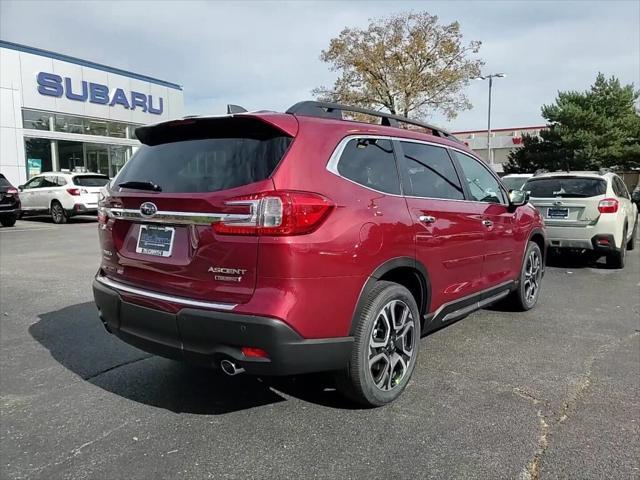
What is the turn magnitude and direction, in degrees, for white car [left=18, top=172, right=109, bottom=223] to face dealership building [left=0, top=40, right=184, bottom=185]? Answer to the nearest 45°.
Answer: approximately 45° to its right

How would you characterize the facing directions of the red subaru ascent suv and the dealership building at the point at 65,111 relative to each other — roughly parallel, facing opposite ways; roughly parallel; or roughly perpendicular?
roughly perpendicular

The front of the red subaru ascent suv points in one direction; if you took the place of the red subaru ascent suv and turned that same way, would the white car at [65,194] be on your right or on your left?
on your left

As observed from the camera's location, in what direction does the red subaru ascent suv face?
facing away from the viewer and to the right of the viewer

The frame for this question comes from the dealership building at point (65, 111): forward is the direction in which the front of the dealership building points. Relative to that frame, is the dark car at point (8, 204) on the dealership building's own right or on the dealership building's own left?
on the dealership building's own right

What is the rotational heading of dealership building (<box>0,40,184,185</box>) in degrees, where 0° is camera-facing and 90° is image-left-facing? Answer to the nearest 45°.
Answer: approximately 315°

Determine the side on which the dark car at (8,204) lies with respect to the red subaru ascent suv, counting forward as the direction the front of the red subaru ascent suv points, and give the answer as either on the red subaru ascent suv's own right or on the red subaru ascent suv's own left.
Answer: on the red subaru ascent suv's own left

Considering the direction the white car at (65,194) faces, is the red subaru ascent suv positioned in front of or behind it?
behind

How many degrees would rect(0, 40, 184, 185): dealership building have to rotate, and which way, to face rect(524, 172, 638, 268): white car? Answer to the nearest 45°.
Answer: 0° — it already faces it

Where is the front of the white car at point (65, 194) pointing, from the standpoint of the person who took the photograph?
facing away from the viewer and to the left of the viewer

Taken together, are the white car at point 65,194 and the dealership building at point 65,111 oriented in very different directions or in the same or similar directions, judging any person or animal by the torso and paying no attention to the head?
very different directions

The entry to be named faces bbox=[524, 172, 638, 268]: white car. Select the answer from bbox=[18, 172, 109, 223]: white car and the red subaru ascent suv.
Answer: the red subaru ascent suv
